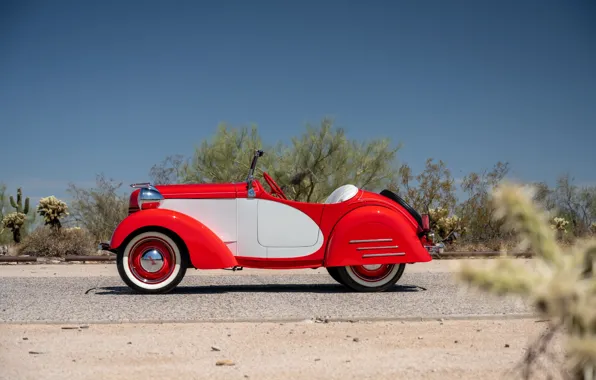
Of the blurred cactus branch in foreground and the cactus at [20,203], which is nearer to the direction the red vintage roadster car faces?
the cactus

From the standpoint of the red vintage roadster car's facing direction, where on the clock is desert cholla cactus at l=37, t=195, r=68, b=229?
The desert cholla cactus is roughly at 2 o'clock from the red vintage roadster car.

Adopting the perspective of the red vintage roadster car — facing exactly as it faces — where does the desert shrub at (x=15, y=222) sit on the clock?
The desert shrub is roughly at 2 o'clock from the red vintage roadster car.

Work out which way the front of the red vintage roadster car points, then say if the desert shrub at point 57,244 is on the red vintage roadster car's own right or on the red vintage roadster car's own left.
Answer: on the red vintage roadster car's own right

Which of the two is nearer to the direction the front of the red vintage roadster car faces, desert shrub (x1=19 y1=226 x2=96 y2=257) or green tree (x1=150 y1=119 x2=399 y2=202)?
the desert shrub

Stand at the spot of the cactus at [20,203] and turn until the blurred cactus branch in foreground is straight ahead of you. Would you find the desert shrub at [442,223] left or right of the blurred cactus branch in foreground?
left

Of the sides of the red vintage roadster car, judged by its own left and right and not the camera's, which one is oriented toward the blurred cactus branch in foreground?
left

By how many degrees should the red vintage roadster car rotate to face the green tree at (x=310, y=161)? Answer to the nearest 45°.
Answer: approximately 90° to its right

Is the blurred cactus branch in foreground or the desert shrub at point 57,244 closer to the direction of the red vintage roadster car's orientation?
the desert shrub

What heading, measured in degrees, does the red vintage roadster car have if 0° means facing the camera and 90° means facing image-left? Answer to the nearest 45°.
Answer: approximately 90°
